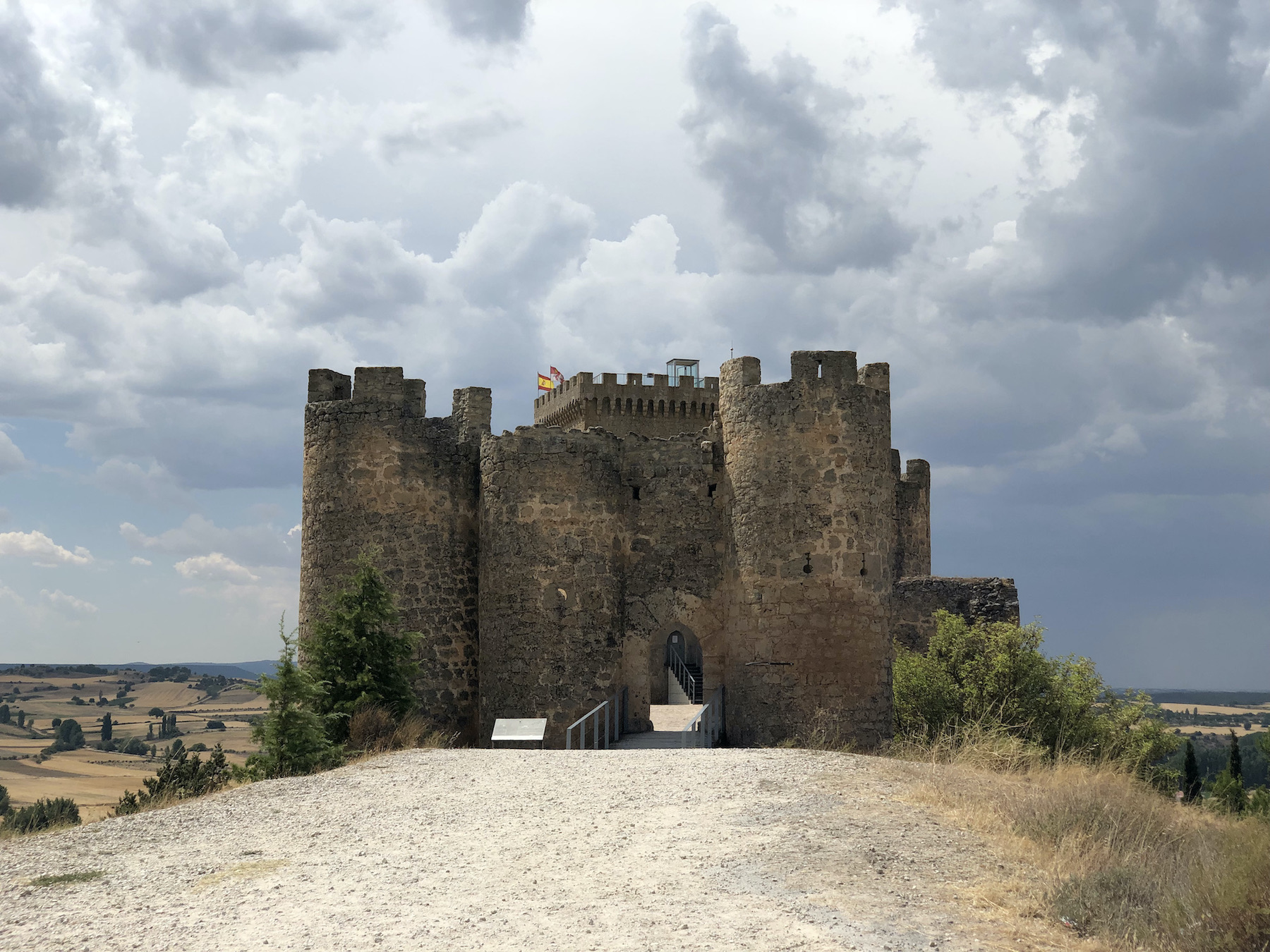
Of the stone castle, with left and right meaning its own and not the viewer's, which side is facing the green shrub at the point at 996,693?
left

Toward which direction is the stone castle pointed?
toward the camera

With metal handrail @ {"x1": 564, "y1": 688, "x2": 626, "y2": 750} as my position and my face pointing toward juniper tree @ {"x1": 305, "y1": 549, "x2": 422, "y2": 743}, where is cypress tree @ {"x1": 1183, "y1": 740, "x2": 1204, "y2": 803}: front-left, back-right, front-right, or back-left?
back-right

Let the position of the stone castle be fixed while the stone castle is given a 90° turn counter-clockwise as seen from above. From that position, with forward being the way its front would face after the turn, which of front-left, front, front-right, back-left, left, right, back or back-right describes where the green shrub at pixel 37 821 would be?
back-right
